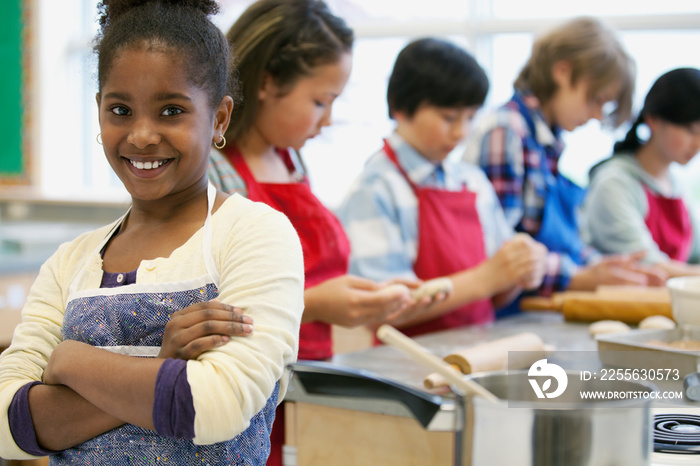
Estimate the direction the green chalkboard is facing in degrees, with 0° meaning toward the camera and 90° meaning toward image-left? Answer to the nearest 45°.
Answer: approximately 0°

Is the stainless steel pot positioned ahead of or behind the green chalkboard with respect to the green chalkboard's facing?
ahead

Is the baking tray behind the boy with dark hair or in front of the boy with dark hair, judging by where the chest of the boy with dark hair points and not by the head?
in front

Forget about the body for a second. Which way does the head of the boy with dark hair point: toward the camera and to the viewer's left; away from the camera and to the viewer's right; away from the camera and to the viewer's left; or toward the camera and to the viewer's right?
toward the camera and to the viewer's right

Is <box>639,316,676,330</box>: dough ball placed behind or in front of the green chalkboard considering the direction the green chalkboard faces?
in front

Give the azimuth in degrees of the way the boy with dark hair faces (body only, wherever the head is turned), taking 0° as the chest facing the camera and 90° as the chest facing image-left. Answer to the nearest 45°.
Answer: approximately 315°

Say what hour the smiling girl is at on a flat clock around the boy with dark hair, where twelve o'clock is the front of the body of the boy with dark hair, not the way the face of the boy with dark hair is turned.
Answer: The smiling girl is roughly at 2 o'clock from the boy with dark hair.

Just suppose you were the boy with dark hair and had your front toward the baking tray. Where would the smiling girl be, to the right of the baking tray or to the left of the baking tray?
right
